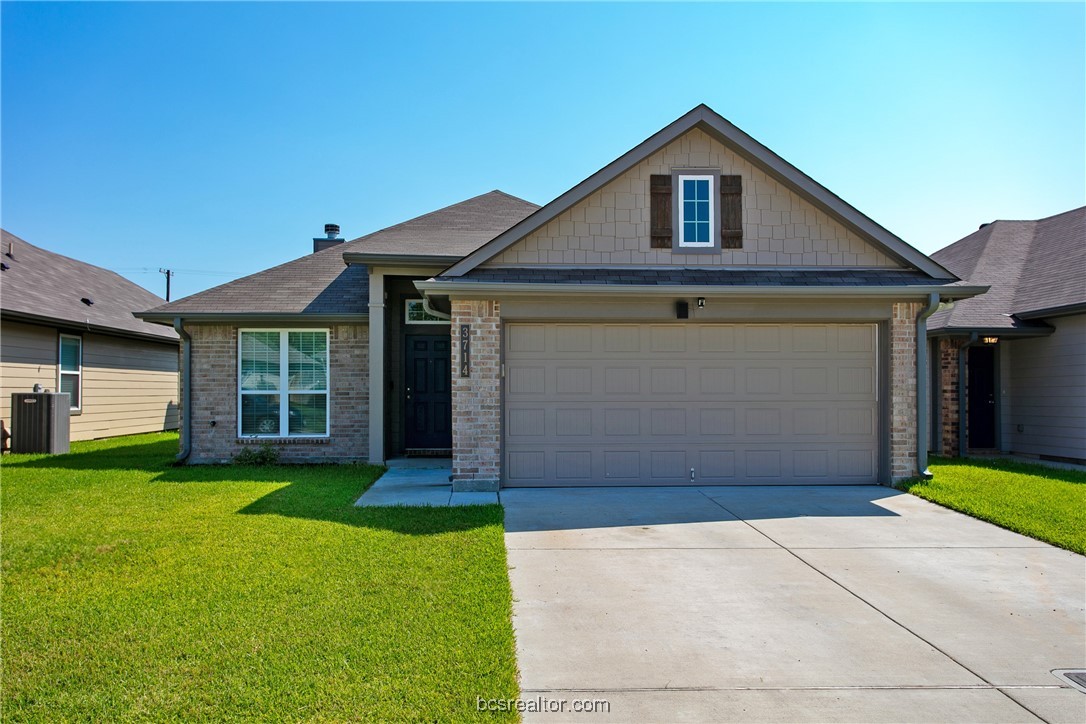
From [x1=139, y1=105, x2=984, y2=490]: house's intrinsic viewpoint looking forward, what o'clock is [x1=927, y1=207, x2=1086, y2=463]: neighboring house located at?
The neighboring house is roughly at 8 o'clock from the house.

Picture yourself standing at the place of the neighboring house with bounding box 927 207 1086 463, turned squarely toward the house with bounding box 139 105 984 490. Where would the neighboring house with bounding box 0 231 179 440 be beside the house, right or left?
right

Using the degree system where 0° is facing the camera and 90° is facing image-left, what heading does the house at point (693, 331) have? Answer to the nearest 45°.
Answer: approximately 0°

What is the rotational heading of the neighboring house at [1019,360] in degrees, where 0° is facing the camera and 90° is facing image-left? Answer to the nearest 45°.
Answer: approximately 315°

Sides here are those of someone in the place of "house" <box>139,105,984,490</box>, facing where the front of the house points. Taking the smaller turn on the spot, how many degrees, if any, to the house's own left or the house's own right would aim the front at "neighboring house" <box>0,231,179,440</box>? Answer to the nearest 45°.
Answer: approximately 135° to the house's own right

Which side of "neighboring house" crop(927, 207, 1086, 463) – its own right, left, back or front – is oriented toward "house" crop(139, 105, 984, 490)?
right
